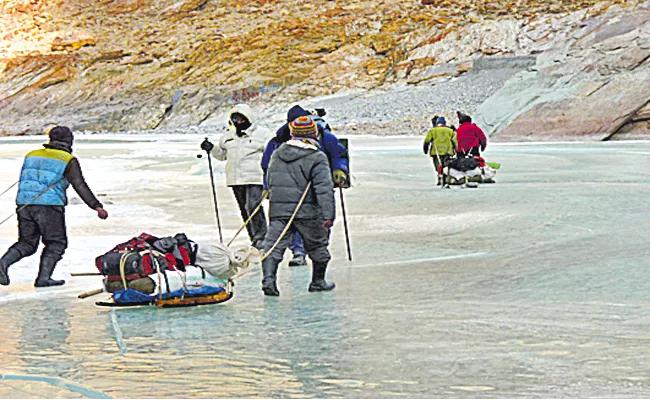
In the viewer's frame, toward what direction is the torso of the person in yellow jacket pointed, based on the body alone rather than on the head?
away from the camera

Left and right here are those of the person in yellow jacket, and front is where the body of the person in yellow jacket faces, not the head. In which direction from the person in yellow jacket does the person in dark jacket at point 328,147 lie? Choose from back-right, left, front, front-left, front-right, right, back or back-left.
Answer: back

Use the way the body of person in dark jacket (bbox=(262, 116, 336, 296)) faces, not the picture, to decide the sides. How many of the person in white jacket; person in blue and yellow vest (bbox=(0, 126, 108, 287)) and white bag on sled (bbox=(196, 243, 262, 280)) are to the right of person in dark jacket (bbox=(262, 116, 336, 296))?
0

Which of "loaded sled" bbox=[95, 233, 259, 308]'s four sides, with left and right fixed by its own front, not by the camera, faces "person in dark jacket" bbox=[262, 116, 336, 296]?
front

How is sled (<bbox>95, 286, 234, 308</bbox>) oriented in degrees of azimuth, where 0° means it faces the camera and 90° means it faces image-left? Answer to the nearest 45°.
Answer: approximately 270°

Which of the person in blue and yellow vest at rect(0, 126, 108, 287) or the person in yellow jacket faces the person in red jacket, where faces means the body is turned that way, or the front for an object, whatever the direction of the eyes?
the person in blue and yellow vest

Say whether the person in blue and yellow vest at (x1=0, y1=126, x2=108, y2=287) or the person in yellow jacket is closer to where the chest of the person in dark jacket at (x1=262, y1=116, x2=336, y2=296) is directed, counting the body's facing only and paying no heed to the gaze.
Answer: the person in yellow jacket

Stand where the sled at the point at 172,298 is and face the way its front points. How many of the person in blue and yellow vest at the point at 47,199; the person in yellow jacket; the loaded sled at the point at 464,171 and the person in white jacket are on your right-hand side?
0

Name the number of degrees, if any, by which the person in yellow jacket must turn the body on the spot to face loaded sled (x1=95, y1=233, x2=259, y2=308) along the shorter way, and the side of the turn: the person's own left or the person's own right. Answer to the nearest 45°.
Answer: approximately 180°

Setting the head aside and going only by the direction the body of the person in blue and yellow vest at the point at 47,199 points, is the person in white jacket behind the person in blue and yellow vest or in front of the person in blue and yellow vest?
in front

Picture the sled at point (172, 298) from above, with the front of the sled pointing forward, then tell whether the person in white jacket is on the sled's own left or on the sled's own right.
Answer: on the sled's own left

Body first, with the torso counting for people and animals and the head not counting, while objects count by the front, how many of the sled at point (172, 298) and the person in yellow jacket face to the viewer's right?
1

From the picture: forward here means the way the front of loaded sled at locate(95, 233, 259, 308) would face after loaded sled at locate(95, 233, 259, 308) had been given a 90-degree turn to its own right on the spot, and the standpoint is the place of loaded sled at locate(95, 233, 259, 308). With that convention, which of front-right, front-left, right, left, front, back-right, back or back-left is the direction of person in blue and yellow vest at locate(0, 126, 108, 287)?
back-right

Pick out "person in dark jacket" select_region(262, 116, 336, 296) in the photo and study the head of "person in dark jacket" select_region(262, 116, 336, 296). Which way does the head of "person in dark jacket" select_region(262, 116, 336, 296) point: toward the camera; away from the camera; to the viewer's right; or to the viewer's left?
away from the camera

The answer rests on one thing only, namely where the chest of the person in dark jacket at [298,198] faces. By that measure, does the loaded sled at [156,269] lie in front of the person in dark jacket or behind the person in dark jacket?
behind

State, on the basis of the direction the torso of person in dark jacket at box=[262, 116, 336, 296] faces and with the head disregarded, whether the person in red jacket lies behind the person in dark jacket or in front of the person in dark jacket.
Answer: in front
